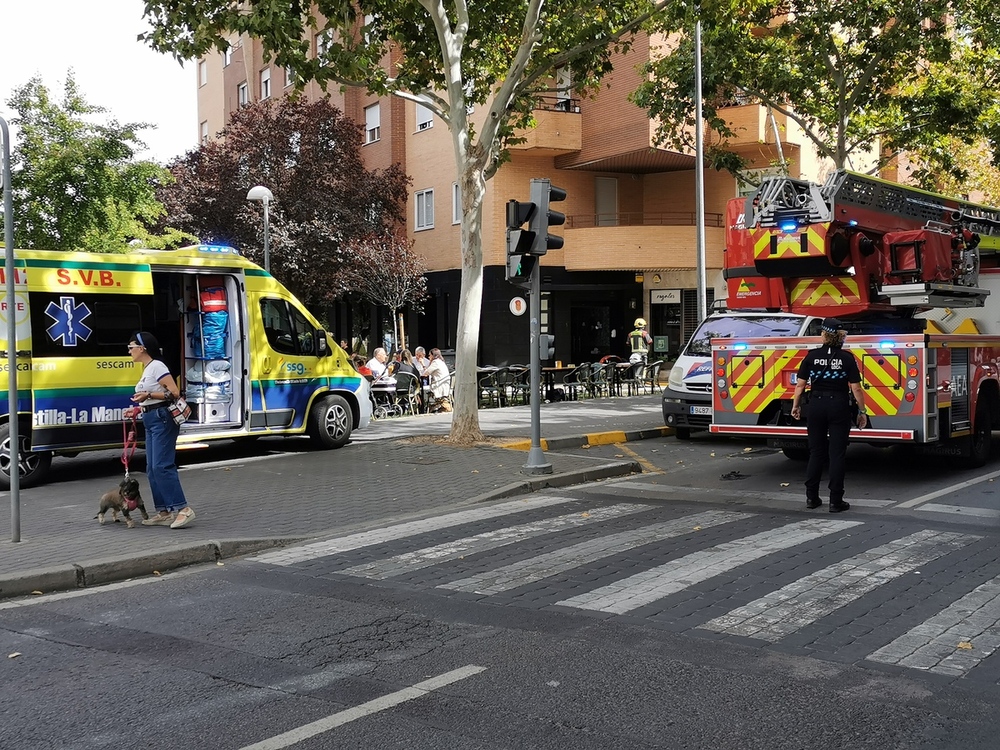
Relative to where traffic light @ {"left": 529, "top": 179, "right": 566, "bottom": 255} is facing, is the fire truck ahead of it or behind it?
ahead

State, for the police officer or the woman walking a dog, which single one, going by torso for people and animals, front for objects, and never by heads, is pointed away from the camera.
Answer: the police officer

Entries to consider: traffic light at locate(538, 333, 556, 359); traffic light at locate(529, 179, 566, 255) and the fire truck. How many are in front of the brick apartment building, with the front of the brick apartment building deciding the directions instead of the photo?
3

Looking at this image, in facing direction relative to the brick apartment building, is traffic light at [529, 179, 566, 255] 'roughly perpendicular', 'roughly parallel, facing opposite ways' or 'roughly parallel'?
roughly perpendicular

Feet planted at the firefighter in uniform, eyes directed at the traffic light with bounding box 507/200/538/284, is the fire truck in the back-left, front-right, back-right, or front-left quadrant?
front-left

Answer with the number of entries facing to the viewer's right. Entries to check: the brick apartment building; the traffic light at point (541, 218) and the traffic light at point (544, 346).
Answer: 2

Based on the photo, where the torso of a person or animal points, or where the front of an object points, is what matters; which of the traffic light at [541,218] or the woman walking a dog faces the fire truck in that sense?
the traffic light

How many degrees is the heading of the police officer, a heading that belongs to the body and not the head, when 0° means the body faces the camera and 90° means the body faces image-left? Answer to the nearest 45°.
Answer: approximately 180°

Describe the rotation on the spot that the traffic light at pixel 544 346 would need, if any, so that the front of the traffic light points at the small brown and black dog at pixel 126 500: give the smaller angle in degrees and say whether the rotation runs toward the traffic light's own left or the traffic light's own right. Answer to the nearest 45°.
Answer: approximately 135° to the traffic light's own right

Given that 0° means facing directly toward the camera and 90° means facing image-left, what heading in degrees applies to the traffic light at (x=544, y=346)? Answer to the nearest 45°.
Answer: approximately 270°

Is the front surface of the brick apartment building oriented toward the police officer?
yes

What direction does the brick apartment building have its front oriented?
toward the camera

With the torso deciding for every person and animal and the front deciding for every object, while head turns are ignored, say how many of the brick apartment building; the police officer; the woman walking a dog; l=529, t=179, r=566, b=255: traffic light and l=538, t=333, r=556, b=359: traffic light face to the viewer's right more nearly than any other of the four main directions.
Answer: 2
